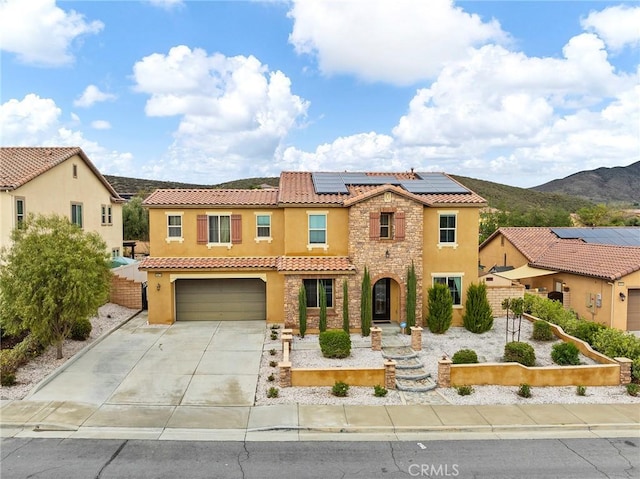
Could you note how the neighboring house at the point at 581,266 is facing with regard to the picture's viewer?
facing the viewer and to the right of the viewer

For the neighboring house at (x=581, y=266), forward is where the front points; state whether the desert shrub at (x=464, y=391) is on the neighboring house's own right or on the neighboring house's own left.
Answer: on the neighboring house's own right

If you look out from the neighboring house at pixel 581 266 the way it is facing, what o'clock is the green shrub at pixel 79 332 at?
The green shrub is roughly at 3 o'clock from the neighboring house.

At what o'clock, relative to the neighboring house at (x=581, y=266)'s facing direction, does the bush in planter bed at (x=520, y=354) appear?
The bush in planter bed is roughly at 2 o'clock from the neighboring house.

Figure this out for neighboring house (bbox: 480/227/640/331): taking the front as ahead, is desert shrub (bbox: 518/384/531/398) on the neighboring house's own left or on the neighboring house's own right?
on the neighboring house's own right

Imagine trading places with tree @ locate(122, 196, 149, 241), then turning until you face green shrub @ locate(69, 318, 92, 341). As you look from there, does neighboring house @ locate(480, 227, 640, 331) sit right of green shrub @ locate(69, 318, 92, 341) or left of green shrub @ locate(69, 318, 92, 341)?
left

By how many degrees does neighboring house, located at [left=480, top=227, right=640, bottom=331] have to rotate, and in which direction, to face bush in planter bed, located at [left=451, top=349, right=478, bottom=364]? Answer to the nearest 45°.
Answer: approximately 45° to its right

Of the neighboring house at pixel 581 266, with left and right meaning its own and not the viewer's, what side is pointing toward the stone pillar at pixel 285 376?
right

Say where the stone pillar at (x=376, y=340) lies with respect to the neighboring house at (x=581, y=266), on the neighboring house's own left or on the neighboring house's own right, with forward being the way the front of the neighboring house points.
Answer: on the neighboring house's own right

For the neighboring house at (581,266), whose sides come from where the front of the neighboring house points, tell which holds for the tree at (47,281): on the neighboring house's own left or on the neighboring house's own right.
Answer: on the neighboring house's own right

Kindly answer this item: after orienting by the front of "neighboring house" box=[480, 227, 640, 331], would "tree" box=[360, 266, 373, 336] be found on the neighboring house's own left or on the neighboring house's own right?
on the neighboring house's own right

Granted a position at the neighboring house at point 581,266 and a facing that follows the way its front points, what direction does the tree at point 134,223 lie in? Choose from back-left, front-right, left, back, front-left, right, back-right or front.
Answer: back-right

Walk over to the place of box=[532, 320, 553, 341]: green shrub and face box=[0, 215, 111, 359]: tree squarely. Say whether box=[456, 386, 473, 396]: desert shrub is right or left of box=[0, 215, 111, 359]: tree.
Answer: left

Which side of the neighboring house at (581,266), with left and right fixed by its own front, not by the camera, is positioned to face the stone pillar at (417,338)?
right
